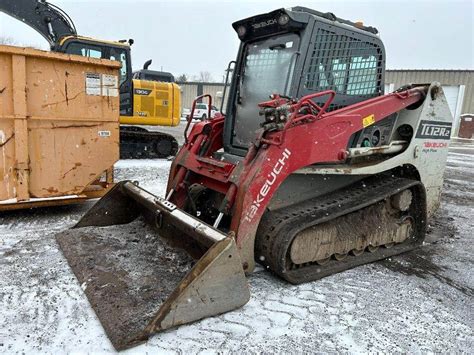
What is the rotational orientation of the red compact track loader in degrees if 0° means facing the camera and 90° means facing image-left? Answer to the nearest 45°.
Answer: approximately 45°

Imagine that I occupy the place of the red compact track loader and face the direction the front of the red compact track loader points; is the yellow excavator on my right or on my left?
on my right

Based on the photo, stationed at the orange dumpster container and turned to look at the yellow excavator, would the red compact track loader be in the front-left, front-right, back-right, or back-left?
back-right

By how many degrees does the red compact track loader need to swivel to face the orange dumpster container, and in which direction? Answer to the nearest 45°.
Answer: approximately 45° to its right

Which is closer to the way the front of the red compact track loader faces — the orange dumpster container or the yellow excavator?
the orange dumpster container
